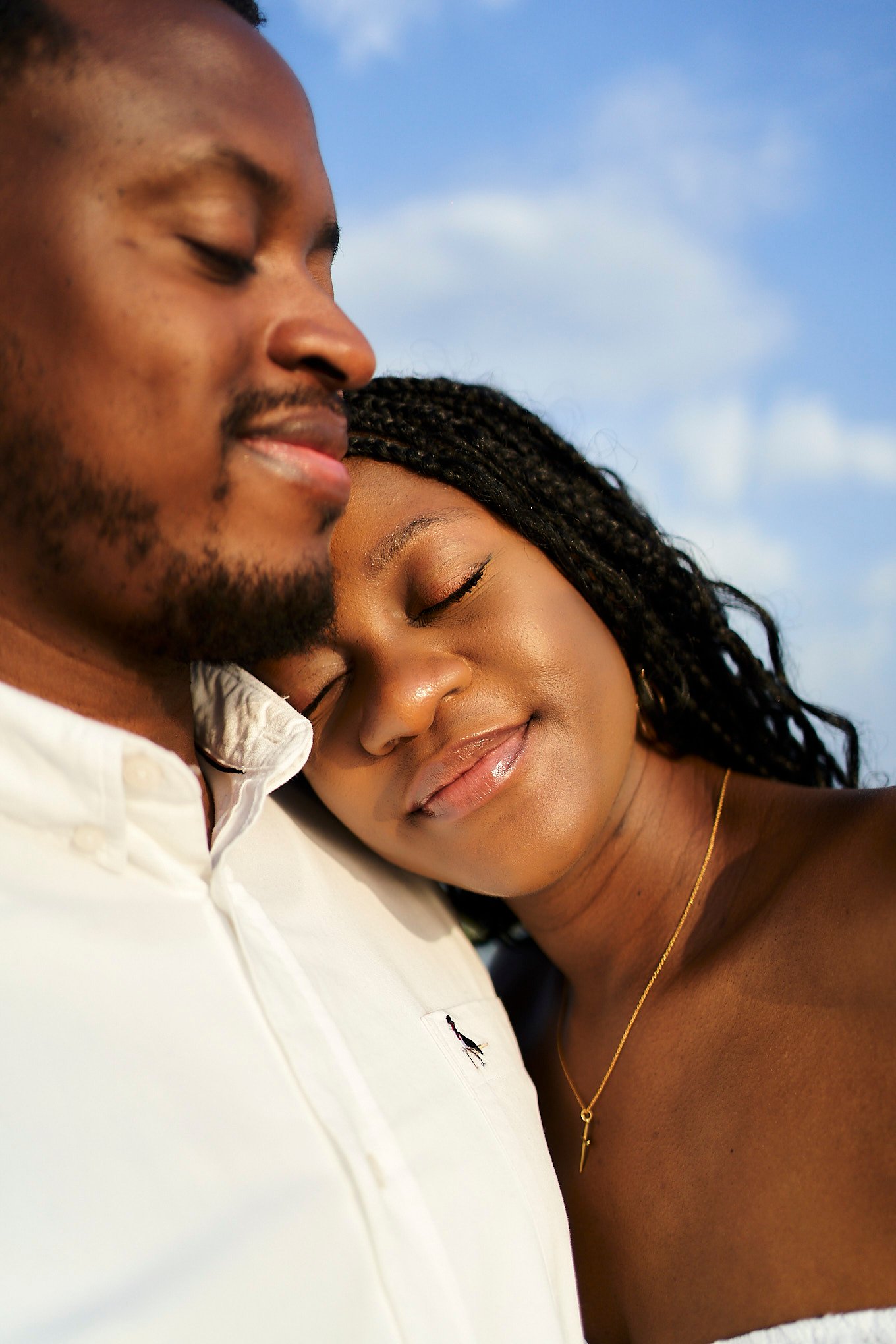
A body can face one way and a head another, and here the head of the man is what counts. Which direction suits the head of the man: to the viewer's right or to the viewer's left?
to the viewer's right

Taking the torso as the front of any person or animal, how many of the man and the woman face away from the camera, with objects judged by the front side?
0

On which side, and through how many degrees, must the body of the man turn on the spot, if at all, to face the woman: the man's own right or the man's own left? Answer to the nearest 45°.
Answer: approximately 90° to the man's own left

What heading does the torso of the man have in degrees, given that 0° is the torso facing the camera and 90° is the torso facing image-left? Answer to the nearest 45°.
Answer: approximately 315°

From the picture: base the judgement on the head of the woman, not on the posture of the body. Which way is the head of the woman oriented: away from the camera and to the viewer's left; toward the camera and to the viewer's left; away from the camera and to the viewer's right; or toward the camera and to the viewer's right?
toward the camera and to the viewer's left

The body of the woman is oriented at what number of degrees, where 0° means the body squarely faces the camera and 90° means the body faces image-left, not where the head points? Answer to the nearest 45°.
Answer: approximately 45°
